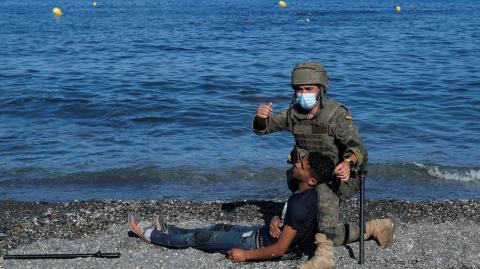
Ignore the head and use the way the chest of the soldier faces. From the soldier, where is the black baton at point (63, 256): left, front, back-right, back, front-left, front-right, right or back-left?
front-right

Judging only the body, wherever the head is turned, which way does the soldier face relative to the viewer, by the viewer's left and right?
facing the viewer and to the left of the viewer
